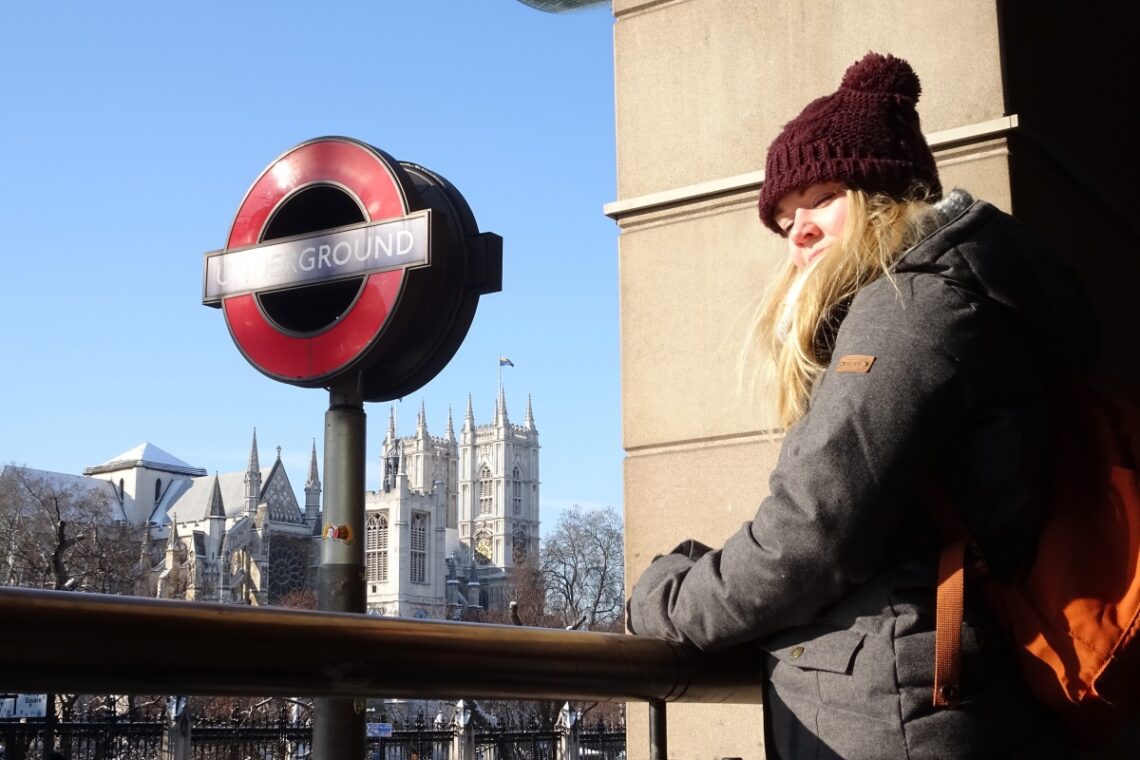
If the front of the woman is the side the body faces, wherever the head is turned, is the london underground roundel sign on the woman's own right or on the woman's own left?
on the woman's own right

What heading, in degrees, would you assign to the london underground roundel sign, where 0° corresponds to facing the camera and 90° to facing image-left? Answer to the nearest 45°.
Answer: approximately 45°

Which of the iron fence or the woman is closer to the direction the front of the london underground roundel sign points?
the woman

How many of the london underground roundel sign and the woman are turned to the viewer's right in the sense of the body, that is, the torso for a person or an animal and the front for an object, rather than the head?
0

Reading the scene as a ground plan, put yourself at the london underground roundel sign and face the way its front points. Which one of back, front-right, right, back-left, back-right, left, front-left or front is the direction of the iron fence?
back-right

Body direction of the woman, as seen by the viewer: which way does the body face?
to the viewer's left

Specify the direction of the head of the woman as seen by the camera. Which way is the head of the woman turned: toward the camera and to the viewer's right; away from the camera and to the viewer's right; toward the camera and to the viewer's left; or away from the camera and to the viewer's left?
toward the camera and to the viewer's left

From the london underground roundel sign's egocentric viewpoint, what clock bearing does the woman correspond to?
The woman is roughly at 10 o'clock from the london underground roundel sign.
